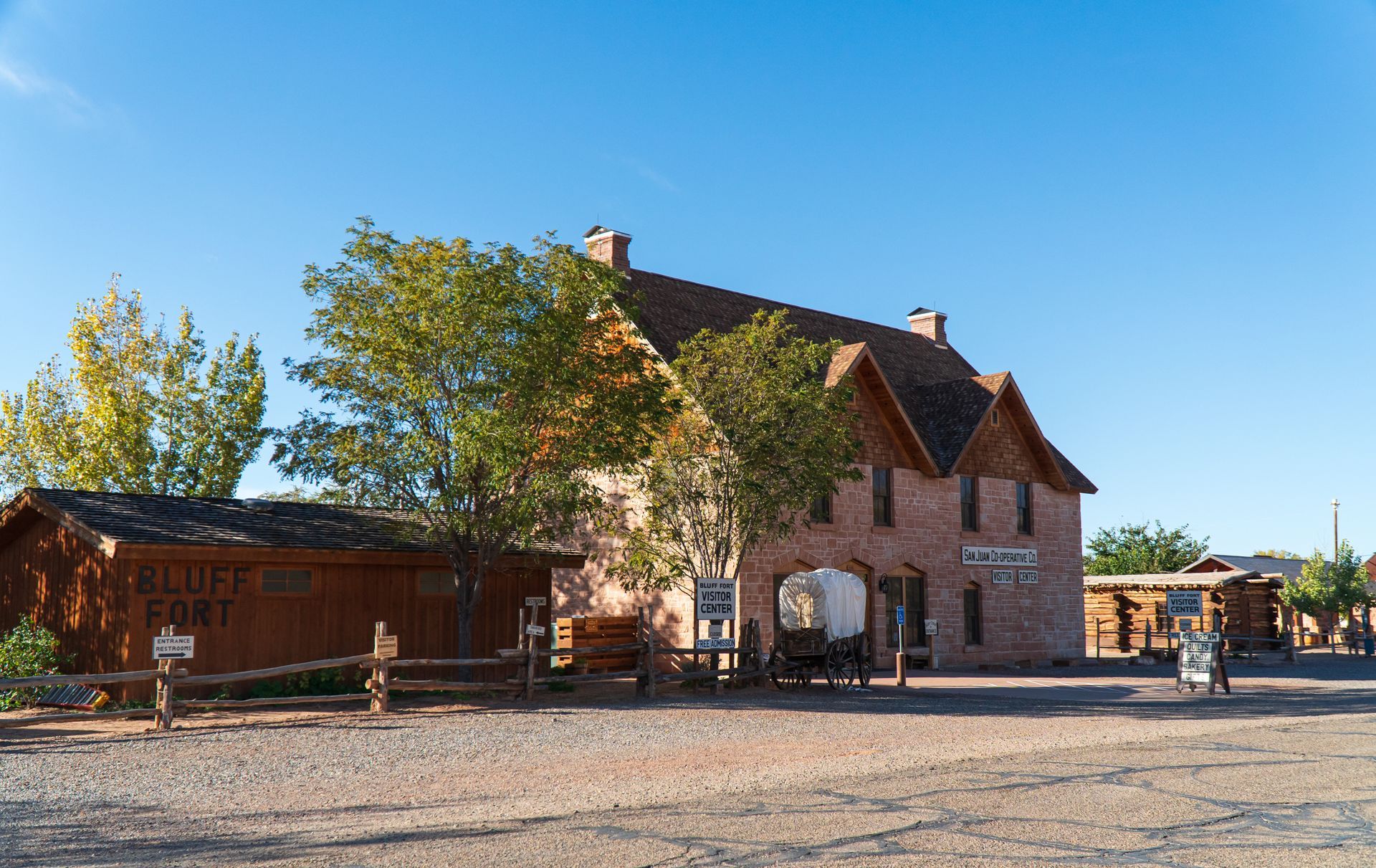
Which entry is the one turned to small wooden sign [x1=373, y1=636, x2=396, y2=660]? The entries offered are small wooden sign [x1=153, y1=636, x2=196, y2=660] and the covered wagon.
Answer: the covered wagon

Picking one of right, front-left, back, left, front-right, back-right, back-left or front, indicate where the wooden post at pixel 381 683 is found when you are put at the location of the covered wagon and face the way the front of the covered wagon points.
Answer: front

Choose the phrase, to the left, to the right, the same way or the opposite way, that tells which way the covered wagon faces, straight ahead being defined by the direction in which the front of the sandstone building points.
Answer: to the right

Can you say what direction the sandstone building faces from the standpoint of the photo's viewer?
facing the viewer and to the right of the viewer

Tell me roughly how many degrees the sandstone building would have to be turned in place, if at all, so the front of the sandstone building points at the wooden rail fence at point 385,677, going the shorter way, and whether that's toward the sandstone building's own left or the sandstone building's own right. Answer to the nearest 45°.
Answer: approximately 90° to the sandstone building's own right

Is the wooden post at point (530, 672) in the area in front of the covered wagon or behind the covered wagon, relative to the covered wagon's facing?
in front

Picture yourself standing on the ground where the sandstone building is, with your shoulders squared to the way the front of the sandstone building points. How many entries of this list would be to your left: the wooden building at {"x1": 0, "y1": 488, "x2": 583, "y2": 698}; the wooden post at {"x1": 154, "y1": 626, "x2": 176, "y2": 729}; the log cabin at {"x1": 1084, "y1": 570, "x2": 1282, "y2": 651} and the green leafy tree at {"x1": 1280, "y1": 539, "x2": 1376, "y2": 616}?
2

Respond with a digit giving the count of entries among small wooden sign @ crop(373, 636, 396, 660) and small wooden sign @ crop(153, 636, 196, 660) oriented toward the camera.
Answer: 2

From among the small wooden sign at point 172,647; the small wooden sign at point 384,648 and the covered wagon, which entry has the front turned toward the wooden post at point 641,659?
the covered wagon

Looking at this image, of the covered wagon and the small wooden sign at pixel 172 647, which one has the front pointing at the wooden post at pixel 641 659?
the covered wagon
